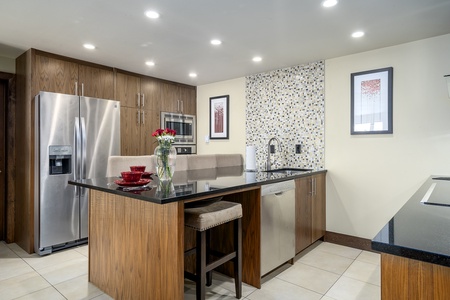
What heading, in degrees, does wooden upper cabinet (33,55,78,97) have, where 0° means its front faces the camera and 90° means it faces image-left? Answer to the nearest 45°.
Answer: approximately 315°

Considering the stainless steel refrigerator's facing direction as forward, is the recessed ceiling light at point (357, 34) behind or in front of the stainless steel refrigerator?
in front

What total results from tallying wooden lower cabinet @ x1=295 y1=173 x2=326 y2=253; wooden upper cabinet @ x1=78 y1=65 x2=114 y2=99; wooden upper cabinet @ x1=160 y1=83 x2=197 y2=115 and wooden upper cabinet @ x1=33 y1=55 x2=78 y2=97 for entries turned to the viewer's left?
0

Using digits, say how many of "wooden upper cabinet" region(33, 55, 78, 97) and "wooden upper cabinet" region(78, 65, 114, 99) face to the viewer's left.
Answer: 0

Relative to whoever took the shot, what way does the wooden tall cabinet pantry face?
facing the viewer and to the right of the viewer

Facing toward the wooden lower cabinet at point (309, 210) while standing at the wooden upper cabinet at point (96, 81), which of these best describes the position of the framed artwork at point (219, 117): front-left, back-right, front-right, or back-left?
front-left

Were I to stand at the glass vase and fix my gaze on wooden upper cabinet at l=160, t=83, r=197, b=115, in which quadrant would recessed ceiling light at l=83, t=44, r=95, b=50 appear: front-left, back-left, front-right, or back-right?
front-left

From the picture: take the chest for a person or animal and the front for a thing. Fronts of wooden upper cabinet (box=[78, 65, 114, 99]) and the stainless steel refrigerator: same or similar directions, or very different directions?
same or similar directions

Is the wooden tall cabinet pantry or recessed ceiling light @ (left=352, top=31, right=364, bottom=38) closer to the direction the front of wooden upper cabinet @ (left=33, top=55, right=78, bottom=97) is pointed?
the recessed ceiling light

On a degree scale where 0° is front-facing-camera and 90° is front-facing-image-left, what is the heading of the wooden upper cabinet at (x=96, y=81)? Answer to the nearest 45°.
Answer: approximately 315°

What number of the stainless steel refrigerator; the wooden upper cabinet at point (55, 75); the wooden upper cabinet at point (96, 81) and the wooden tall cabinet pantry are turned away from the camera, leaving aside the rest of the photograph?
0

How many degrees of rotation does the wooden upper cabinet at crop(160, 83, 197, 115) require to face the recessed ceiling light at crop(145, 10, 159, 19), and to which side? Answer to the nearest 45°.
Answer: approximately 45° to its right

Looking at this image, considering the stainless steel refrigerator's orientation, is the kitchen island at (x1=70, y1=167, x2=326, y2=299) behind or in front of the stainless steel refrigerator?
in front
